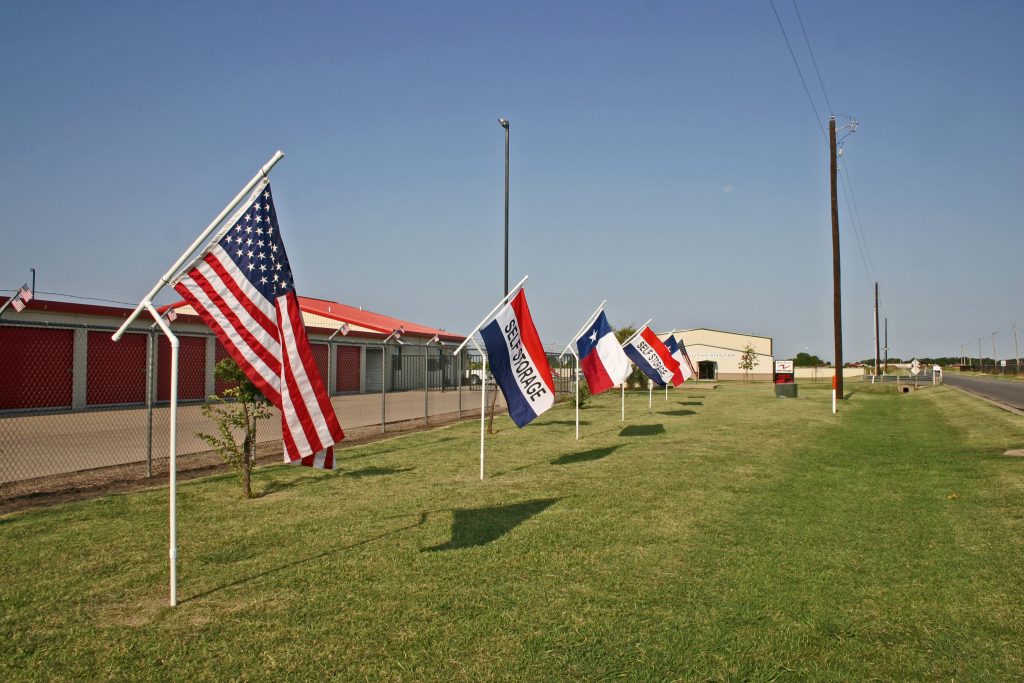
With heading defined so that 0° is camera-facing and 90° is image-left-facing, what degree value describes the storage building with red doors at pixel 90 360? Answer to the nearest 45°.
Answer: approximately 315°

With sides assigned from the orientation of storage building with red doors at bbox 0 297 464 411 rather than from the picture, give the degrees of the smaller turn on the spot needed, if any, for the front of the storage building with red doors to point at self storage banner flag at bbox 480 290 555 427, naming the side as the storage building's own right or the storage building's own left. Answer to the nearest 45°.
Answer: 0° — it already faces it

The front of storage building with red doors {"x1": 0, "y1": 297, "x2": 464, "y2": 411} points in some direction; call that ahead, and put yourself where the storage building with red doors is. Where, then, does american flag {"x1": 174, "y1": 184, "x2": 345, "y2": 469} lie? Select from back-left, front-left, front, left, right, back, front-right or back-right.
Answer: front-right

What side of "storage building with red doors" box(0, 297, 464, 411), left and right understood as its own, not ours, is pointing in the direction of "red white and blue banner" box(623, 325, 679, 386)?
front

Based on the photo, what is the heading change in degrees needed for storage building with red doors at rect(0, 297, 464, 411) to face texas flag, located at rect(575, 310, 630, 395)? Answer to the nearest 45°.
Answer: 0° — it already faces it
